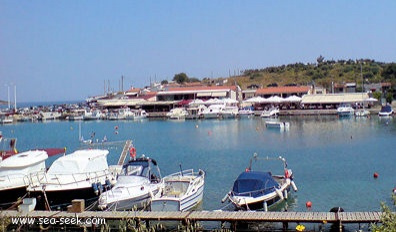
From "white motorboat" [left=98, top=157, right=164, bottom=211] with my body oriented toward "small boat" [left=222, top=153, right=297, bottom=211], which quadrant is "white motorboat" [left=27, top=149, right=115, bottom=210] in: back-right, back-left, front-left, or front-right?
back-left

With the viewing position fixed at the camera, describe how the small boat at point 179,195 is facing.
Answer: facing away from the viewer and to the right of the viewer
